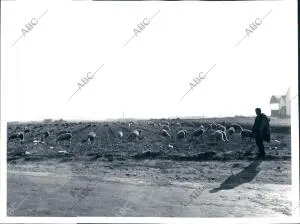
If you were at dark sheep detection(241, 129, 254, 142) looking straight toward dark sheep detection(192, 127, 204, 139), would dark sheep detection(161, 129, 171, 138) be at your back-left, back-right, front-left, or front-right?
front-left
